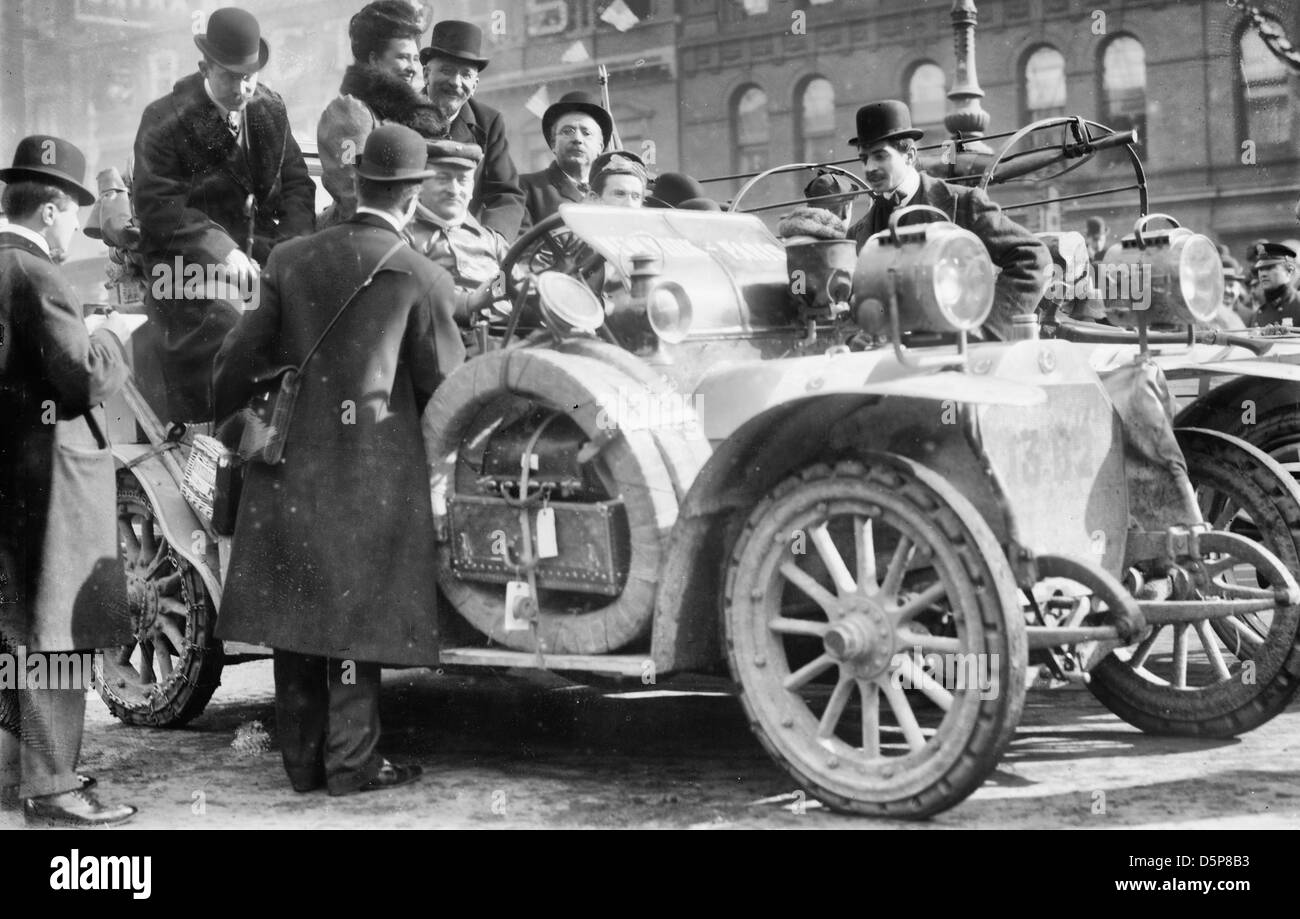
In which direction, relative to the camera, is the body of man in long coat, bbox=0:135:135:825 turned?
to the viewer's right

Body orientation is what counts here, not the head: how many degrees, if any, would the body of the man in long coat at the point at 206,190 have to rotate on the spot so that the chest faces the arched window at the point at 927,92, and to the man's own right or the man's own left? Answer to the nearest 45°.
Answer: approximately 90° to the man's own left

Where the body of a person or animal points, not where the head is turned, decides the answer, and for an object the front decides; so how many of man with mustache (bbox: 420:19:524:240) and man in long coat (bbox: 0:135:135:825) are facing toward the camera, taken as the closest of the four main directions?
1

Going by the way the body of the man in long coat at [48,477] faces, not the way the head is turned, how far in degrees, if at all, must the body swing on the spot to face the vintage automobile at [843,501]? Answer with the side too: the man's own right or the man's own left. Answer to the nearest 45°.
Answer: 0° — they already face it

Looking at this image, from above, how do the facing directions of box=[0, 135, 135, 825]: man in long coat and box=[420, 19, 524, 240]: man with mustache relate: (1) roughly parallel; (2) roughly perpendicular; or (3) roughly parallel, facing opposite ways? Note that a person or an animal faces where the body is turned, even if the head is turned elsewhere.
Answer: roughly perpendicular

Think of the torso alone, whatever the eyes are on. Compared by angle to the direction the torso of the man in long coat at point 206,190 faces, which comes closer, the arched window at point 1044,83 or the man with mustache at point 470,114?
the man with mustache

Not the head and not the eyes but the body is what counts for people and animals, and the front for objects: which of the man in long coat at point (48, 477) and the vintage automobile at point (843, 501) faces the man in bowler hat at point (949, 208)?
the man in long coat

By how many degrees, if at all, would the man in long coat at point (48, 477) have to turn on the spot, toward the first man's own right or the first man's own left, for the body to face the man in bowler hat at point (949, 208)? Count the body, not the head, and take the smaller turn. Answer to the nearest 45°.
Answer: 0° — they already face them

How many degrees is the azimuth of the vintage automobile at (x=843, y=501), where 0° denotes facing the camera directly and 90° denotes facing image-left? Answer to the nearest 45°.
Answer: approximately 315°

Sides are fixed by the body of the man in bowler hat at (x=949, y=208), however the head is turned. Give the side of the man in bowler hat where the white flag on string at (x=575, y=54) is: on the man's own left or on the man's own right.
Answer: on the man's own right

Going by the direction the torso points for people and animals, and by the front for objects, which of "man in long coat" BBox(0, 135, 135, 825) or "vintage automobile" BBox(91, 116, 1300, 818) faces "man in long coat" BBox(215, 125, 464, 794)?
"man in long coat" BBox(0, 135, 135, 825)
